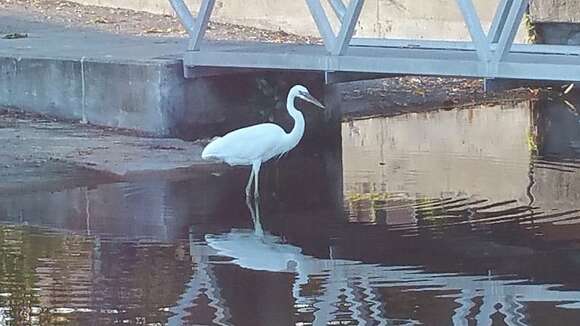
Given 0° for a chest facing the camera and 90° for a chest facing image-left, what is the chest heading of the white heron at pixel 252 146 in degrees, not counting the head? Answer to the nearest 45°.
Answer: approximately 270°
